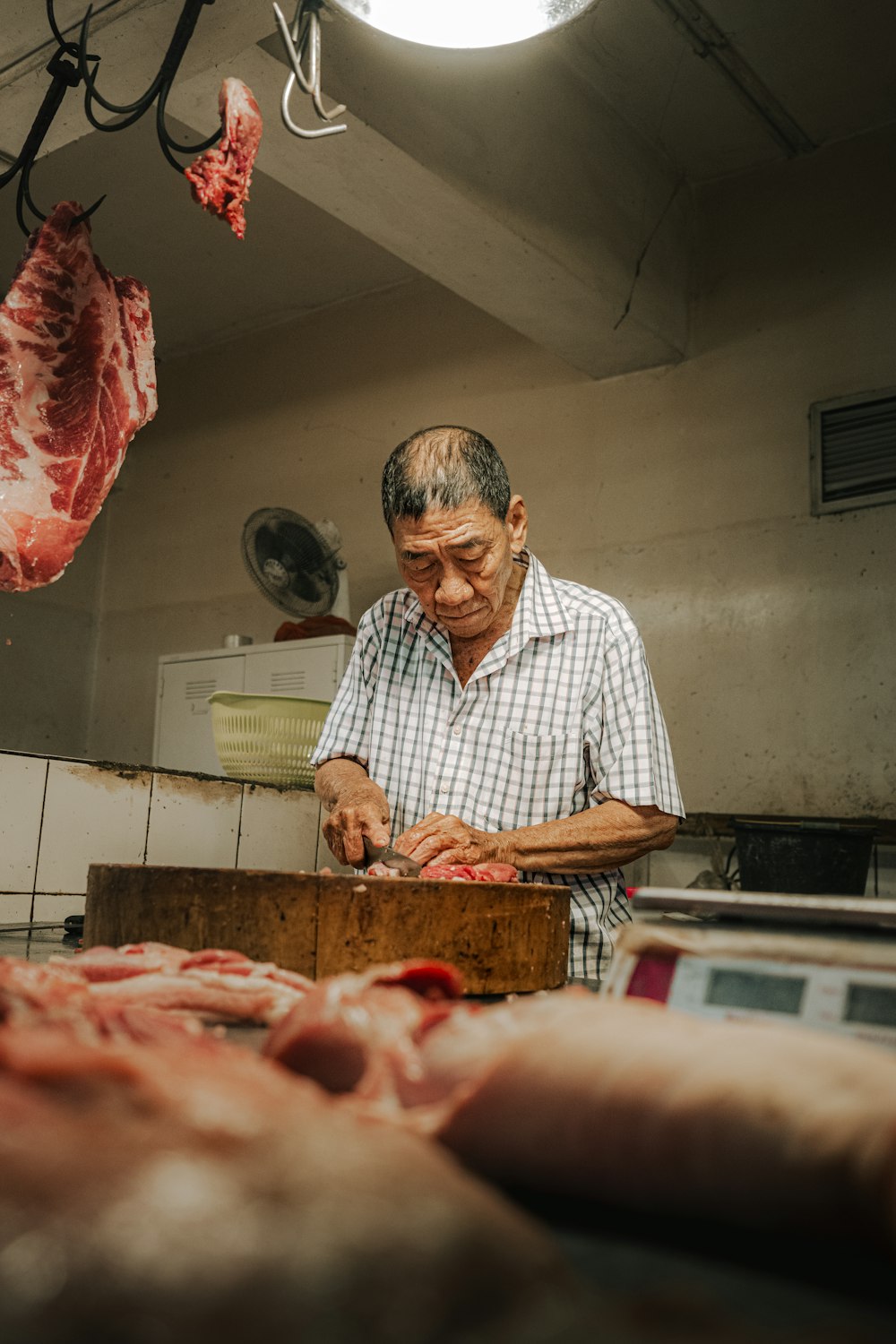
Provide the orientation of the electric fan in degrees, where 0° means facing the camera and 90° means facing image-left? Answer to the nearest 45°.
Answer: approximately 45°

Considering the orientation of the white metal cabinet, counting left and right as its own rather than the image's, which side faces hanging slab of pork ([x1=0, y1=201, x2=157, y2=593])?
front

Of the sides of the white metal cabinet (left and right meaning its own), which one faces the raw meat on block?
front

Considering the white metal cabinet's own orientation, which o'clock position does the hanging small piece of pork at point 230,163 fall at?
The hanging small piece of pork is roughly at 12 o'clock from the white metal cabinet.

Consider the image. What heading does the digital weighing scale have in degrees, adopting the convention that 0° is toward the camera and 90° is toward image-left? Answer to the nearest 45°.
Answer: approximately 0°

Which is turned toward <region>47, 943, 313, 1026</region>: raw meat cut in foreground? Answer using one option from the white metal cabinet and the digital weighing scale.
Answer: the white metal cabinet

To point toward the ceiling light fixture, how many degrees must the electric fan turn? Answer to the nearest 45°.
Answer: approximately 45° to its left

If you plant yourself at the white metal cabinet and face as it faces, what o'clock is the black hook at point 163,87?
The black hook is roughly at 12 o'clock from the white metal cabinet.

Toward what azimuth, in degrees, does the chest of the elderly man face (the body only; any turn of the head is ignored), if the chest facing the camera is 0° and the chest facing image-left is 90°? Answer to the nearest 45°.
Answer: approximately 45°

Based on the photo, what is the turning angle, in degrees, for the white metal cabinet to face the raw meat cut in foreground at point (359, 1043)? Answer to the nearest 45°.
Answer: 0° — it already faces it

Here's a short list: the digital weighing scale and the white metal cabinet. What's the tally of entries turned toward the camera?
2

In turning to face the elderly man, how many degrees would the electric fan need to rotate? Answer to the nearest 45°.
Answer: approximately 45° to its left
